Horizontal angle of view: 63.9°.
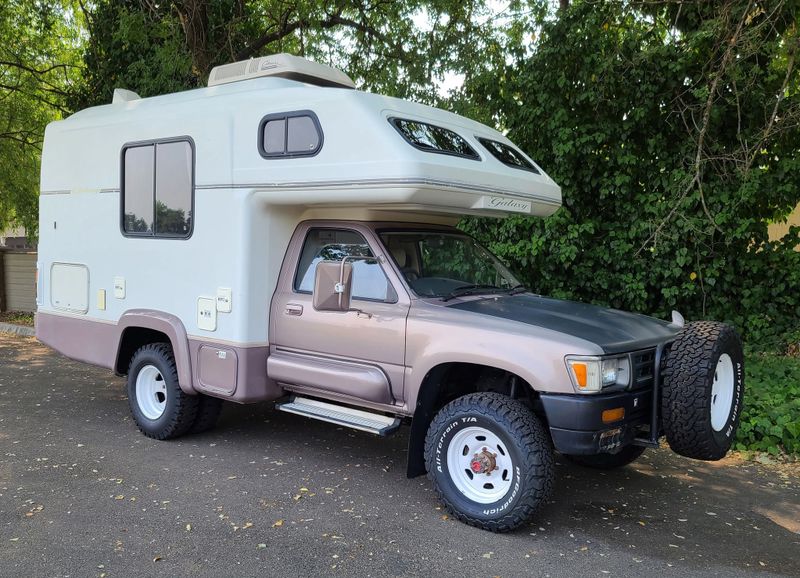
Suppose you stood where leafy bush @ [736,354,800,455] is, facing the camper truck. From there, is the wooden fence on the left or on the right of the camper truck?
right

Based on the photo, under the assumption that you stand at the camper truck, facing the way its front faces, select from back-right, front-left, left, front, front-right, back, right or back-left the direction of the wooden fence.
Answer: back

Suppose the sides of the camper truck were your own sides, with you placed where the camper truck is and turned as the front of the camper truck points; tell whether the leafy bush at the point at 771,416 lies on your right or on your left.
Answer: on your left

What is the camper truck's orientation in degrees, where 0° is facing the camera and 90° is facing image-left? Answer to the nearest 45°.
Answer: approximately 315°

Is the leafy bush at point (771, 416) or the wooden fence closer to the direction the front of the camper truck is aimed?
the leafy bush
